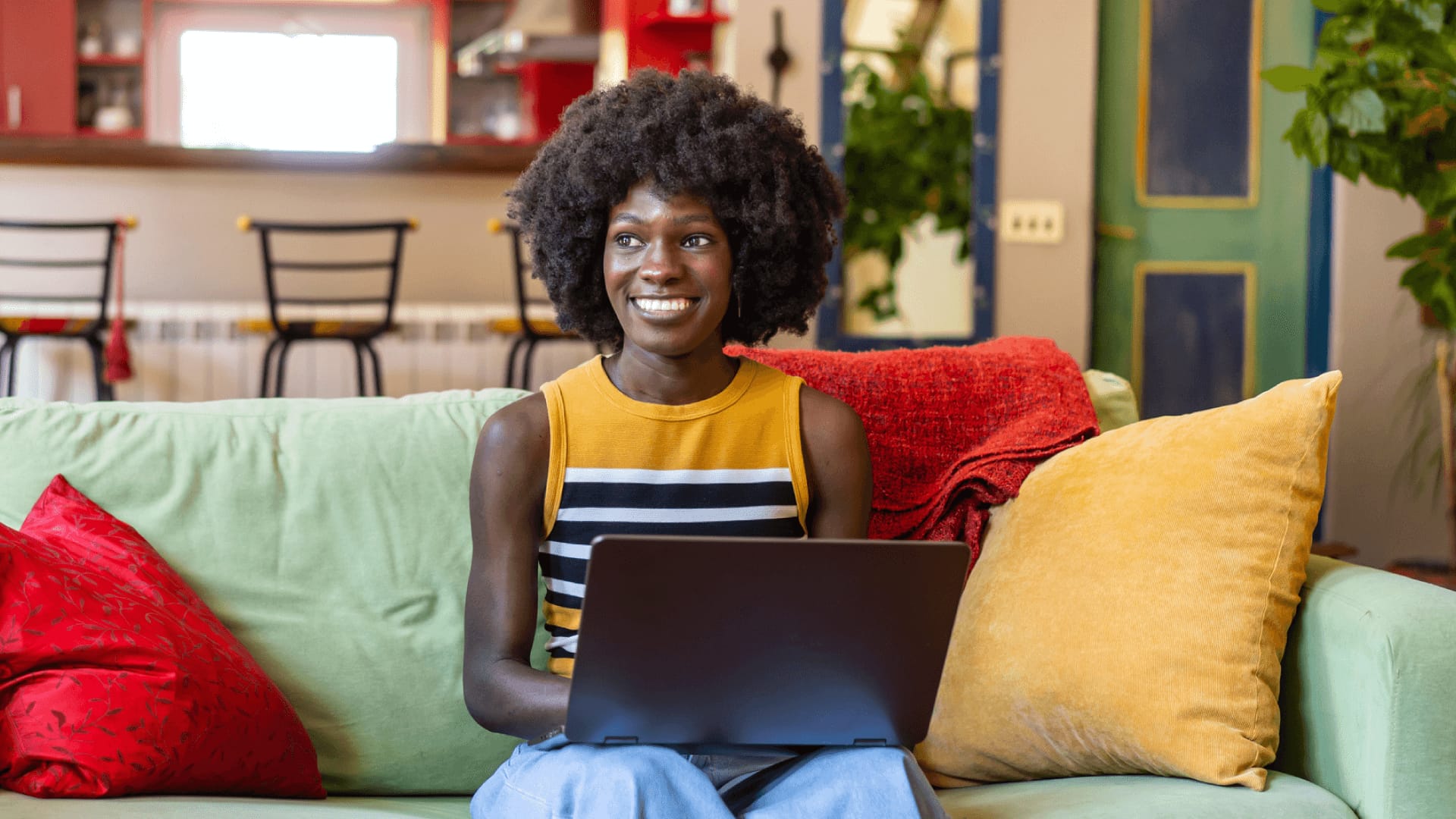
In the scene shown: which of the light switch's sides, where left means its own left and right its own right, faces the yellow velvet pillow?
front

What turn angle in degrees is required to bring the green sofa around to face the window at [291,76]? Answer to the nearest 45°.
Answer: approximately 180°

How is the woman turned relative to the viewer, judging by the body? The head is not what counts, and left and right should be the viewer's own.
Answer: facing the viewer

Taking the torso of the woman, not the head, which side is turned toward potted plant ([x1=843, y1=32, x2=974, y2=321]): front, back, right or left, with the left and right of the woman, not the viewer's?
back

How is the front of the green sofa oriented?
toward the camera

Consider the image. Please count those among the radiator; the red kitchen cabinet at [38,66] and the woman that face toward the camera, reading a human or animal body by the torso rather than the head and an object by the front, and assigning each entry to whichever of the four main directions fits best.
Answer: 3

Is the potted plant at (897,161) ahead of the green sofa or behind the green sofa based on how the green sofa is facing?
behind

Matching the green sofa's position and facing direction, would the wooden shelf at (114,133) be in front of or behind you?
behind

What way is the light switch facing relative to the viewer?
toward the camera

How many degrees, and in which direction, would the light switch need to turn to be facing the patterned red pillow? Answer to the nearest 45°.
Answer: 0° — it already faces it

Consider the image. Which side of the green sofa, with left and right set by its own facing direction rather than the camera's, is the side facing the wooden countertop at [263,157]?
back

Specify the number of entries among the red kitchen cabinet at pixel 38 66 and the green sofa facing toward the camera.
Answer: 2
